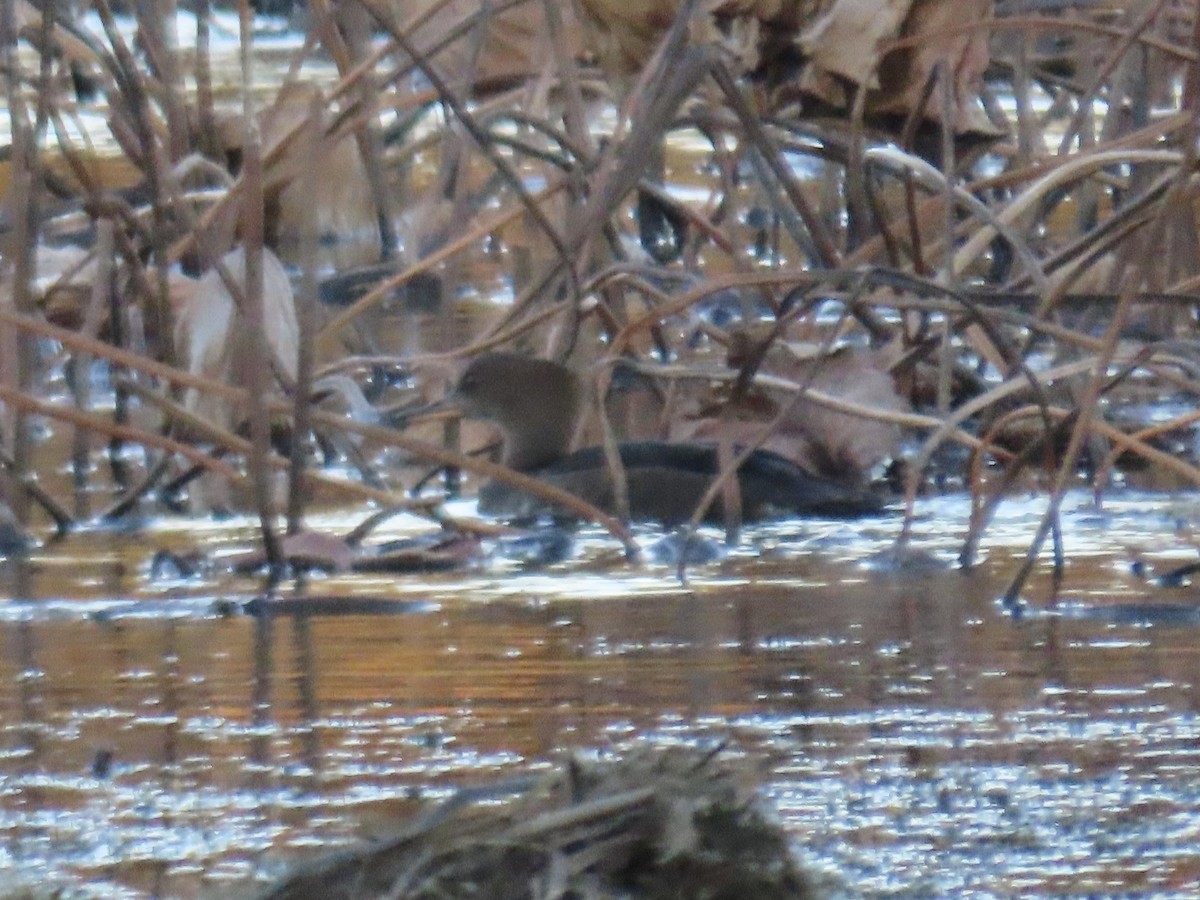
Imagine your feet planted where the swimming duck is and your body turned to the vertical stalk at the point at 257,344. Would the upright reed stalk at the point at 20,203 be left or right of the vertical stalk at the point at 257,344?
right

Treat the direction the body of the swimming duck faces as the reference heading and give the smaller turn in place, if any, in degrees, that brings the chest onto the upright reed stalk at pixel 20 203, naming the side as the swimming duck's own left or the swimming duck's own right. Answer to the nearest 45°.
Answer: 0° — it already faces it

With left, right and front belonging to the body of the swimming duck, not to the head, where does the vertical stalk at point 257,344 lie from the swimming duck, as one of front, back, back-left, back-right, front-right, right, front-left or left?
front-left

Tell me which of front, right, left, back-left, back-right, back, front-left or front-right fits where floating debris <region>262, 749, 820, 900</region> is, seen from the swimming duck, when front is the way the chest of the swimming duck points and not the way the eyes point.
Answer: left

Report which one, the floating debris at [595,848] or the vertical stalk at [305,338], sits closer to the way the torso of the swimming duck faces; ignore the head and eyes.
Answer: the vertical stalk

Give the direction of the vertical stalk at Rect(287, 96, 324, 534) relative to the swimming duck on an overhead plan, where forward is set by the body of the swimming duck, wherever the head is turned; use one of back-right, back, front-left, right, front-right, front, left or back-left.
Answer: front-left

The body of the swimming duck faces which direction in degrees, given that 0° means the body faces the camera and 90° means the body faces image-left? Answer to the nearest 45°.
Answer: approximately 90°
